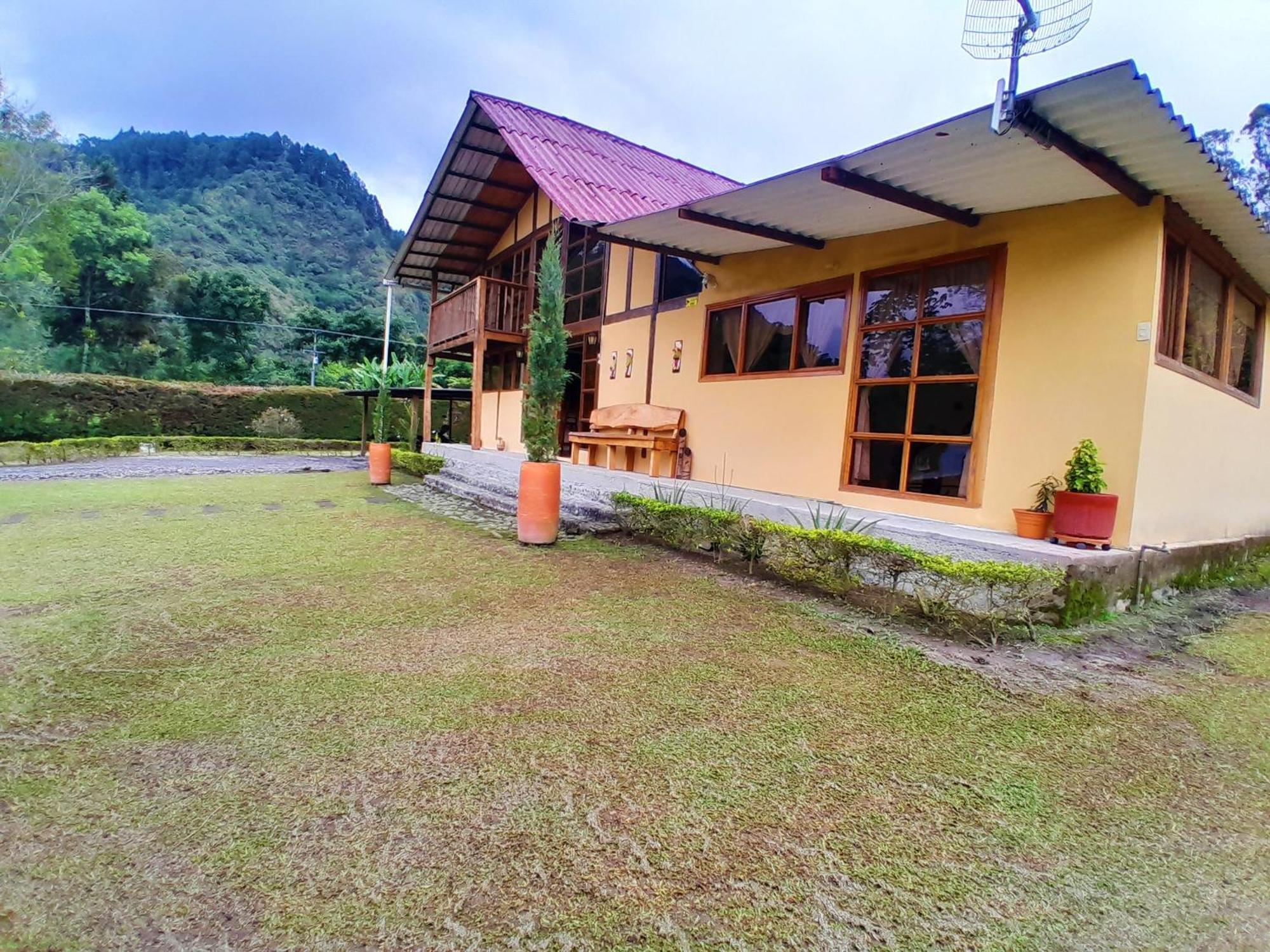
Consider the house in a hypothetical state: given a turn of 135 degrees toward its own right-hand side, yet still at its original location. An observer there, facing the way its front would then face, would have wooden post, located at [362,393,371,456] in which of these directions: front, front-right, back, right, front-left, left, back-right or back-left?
front-left

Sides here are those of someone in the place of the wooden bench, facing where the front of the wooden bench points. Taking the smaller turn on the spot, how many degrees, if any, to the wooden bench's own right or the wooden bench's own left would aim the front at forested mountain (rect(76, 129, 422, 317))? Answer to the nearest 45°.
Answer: approximately 90° to the wooden bench's own right

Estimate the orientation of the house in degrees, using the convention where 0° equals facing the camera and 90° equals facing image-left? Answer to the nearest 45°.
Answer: approximately 45°

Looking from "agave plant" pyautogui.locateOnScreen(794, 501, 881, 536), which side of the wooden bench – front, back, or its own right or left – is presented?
left

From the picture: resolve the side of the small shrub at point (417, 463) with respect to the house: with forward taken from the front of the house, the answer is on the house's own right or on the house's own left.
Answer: on the house's own right

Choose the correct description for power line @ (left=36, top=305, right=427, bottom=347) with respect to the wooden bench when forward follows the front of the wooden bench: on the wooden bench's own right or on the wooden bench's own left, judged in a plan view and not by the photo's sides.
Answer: on the wooden bench's own right
